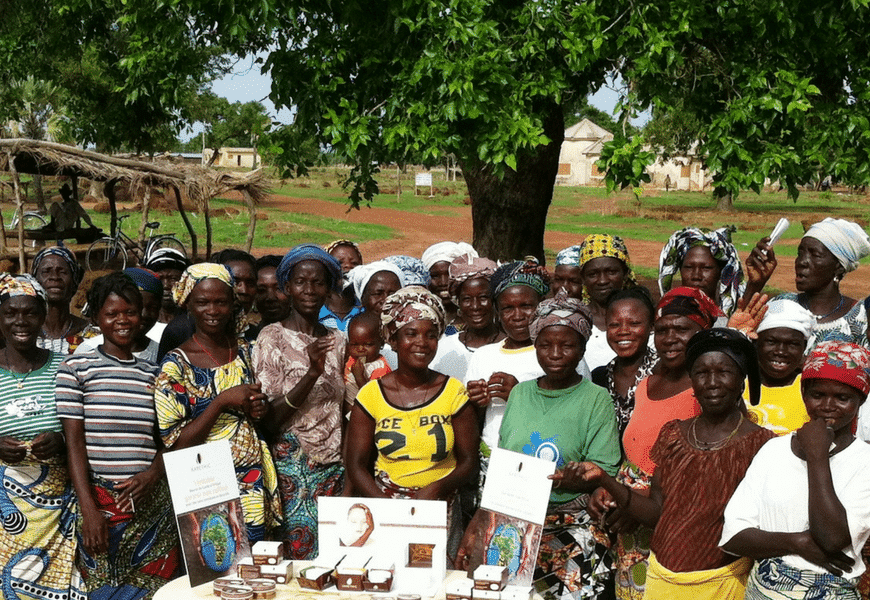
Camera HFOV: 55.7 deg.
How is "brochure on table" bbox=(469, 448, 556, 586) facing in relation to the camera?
toward the camera

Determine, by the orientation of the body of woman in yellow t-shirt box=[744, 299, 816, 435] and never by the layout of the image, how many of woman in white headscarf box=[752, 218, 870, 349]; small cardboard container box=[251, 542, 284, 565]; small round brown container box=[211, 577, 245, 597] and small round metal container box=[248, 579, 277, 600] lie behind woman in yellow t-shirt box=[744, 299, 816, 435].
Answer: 1

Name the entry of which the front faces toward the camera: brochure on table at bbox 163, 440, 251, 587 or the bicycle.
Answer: the brochure on table

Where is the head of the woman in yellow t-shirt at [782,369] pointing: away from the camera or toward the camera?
toward the camera

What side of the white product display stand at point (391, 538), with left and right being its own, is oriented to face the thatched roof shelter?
back

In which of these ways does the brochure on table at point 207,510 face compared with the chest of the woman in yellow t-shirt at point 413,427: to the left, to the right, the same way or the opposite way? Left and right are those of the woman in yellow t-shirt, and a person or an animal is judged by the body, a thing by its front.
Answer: the same way

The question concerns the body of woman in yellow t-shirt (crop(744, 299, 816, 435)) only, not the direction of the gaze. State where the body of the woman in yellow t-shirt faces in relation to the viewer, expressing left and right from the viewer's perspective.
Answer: facing the viewer

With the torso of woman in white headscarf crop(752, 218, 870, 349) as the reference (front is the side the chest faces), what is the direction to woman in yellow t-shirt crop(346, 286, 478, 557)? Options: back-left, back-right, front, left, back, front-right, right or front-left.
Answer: front

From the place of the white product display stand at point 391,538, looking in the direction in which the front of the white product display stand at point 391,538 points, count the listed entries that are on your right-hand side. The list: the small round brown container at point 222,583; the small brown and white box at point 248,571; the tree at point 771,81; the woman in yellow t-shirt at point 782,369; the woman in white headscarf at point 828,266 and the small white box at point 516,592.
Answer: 2

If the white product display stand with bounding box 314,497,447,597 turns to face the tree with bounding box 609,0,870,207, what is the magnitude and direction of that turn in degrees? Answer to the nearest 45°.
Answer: approximately 135° to its left

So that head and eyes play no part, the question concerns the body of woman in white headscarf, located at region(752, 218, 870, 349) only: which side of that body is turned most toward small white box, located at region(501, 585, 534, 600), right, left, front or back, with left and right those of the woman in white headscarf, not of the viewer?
front

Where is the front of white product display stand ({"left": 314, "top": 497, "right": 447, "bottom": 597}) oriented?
toward the camera

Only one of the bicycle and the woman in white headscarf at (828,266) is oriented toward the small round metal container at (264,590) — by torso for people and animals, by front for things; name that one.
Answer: the woman in white headscarf

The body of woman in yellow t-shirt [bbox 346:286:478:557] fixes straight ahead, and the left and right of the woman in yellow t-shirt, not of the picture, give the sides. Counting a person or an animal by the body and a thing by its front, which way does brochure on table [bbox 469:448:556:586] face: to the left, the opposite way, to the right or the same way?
the same way

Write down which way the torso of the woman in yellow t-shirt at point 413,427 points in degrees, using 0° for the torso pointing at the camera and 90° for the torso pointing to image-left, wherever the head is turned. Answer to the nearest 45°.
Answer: approximately 0°
